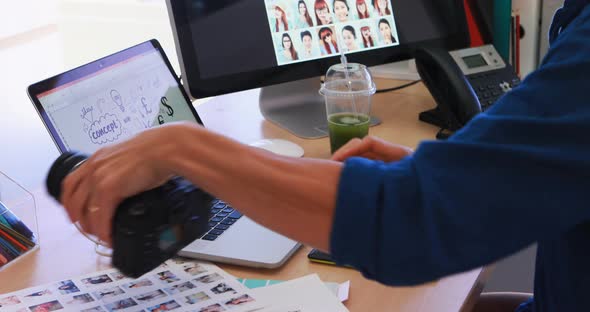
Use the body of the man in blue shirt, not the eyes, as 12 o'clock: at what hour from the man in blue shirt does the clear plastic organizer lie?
The clear plastic organizer is roughly at 11 o'clock from the man in blue shirt.

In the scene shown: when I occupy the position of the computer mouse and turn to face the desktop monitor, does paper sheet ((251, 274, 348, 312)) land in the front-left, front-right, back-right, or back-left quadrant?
back-right

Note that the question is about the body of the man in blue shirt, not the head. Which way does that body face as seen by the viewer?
to the viewer's left

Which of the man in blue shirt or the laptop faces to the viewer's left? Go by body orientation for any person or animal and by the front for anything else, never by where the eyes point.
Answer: the man in blue shirt

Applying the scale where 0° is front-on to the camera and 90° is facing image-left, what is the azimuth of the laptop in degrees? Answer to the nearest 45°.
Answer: approximately 315°
